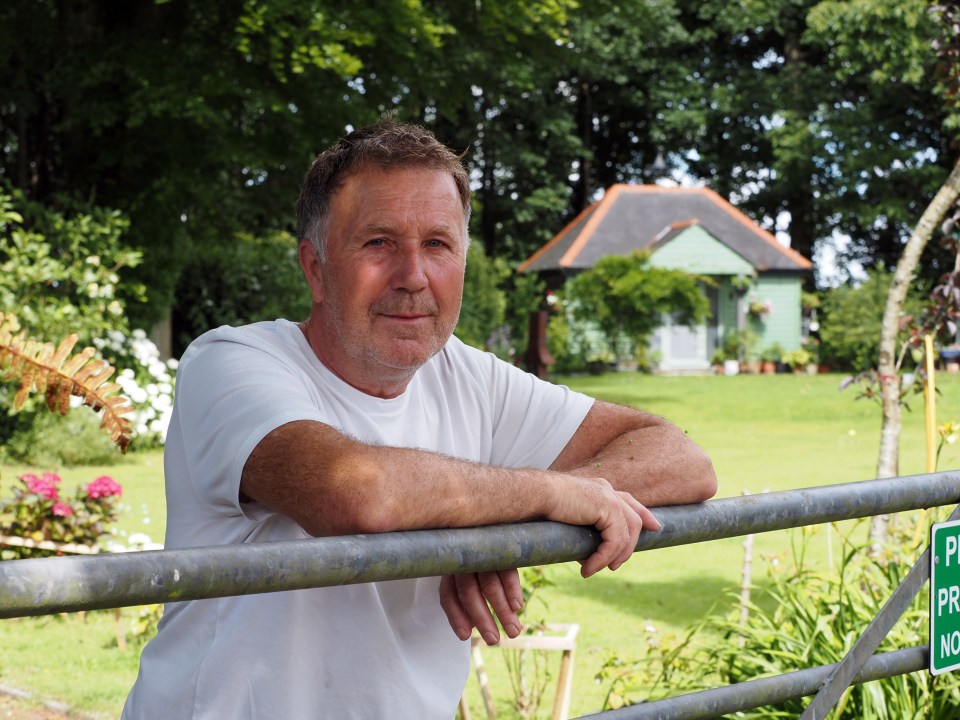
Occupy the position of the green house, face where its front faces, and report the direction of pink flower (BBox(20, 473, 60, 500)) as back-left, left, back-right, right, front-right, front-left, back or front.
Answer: front

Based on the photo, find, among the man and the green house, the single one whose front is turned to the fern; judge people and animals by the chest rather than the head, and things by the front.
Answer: the green house

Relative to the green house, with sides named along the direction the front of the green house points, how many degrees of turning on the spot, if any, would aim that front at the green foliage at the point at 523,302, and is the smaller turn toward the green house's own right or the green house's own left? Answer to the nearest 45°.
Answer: approximately 90° to the green house's own right

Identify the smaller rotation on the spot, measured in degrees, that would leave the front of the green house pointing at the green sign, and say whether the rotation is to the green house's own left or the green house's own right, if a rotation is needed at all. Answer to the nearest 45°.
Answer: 0° — it already faces it

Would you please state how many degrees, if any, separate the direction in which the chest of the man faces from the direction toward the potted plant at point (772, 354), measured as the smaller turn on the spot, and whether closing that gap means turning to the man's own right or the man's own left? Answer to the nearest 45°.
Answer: approximately 135° to the man's own left

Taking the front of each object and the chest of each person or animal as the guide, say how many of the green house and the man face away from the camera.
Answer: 0

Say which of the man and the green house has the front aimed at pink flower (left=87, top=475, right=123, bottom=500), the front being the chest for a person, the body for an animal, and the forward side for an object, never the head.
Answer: the green house

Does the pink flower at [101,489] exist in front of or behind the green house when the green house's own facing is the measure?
in front

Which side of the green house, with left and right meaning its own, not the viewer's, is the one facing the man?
front

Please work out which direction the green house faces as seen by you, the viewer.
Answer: facing the viewer

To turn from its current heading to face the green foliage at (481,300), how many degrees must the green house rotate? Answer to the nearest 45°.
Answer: approximately 45° to its right

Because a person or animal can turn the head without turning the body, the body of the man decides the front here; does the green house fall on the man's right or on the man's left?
on the man's left

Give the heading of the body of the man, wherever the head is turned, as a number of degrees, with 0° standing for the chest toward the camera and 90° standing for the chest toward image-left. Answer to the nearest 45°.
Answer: approximately 315°
